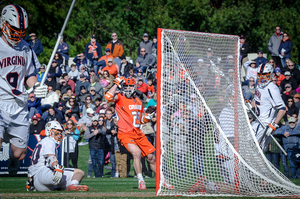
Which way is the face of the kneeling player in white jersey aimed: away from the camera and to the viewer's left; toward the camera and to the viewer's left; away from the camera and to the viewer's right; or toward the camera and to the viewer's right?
toward the camera and to the viewer's right

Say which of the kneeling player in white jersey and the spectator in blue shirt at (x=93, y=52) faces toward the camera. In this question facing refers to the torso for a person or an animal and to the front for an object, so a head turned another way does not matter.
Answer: the spectator in blue shirt

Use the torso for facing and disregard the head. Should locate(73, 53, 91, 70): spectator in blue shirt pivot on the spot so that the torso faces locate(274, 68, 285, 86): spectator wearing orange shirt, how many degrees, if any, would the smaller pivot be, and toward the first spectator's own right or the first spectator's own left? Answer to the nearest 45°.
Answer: approximately 45° to the first spectator's own left

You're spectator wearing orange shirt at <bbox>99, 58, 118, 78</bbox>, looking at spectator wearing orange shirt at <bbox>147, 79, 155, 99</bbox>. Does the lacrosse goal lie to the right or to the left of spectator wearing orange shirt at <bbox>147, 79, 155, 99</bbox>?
right

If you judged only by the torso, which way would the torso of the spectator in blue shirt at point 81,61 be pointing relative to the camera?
toward the camera

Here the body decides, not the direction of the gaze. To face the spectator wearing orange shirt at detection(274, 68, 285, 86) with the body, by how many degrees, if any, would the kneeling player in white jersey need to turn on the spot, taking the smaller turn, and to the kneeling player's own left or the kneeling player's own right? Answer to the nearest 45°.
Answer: approximately 45° to the kneeling player's own left

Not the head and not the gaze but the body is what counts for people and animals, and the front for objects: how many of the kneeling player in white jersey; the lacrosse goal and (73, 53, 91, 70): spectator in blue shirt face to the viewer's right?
1

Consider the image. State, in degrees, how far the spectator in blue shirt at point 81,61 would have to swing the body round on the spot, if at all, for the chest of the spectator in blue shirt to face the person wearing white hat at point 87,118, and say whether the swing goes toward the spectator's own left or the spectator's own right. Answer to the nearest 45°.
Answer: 0° — they already face them

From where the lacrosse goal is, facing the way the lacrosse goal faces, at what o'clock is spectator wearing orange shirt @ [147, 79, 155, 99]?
The spectator wearing orange shirt is roughly at 1 o'clock from the lacrosse goal.

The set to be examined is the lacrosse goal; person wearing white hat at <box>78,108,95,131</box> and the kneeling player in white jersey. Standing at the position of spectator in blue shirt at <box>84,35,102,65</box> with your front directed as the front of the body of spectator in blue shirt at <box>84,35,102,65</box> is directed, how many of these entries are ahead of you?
3

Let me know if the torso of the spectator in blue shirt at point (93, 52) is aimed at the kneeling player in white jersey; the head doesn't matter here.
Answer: yes

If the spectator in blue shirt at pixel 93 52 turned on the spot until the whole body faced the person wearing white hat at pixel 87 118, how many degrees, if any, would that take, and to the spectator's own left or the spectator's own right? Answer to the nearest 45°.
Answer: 0° — they already face them

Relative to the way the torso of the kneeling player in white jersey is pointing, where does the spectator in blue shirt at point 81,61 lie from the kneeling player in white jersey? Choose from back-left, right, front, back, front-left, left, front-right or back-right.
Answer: left

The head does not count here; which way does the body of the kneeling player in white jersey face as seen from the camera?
to the viewer's right

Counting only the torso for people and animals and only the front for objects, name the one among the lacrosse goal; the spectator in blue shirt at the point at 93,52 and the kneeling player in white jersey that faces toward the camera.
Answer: the spectator in blue shirt

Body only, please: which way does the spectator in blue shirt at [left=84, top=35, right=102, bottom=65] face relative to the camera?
toward the camera

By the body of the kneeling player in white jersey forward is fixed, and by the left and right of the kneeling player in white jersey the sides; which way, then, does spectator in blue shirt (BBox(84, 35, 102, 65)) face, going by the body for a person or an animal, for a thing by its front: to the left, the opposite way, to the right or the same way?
to the right

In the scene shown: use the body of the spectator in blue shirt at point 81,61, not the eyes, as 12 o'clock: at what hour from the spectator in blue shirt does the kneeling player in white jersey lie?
The kneeling player in white jersey is roughly at 12 o'clock from the spectator in blue shirt.
